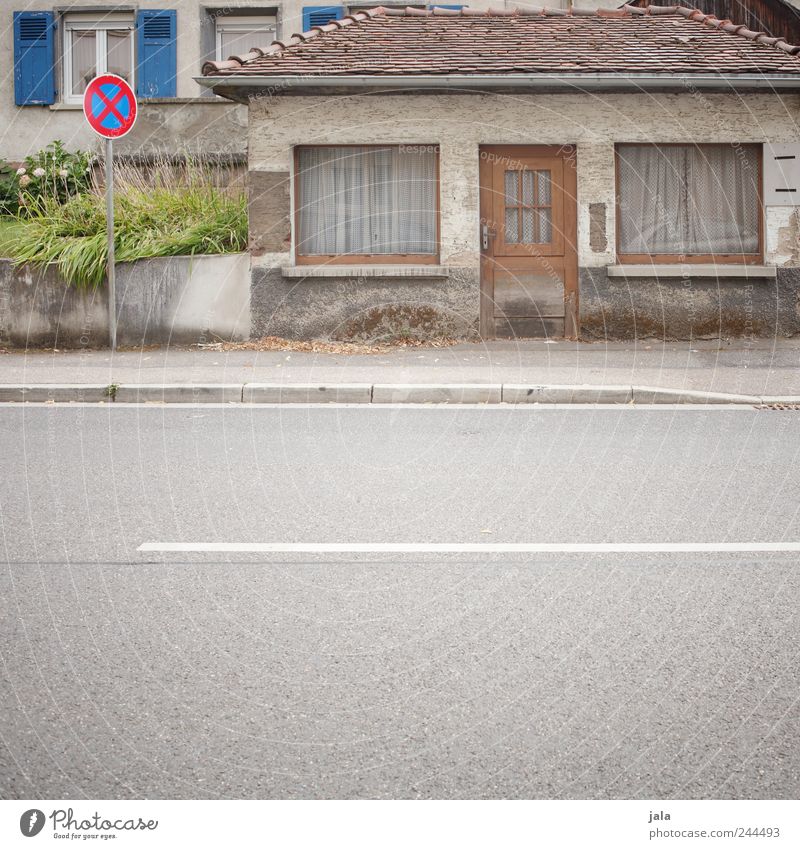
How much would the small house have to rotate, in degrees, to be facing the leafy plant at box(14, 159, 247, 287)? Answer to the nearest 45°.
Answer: approximately 90° to its right

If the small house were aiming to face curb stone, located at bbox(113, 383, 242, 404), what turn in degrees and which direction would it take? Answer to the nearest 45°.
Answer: approximately 45° to its right

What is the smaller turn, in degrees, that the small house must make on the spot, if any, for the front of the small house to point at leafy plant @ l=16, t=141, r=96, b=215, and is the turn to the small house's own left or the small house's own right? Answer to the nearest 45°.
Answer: approximately 135° to the small house's own right

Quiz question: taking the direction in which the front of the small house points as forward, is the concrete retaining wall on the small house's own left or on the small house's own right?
on the small house's own right

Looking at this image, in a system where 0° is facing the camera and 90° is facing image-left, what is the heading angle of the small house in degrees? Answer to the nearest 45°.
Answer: approximately 0°

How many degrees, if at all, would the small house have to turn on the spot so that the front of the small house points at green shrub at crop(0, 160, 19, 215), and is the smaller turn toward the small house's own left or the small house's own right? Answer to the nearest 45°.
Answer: approximately 135° to the small house's own right

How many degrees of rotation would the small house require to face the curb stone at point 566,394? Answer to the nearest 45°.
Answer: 0° — it already faces it

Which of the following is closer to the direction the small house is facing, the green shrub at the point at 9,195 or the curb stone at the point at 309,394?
the curb stone

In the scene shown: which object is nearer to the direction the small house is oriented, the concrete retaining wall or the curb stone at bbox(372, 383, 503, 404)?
the curb stone

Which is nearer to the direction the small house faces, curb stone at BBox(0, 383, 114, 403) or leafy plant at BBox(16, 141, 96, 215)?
the curb stone

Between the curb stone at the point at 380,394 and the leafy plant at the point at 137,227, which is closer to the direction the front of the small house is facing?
the curb stone
